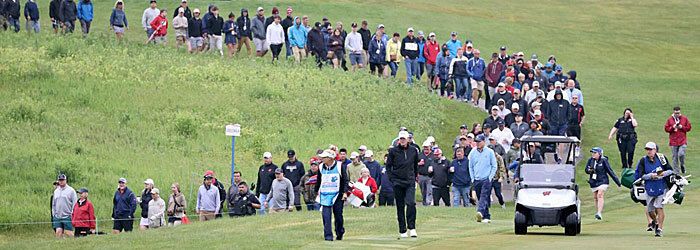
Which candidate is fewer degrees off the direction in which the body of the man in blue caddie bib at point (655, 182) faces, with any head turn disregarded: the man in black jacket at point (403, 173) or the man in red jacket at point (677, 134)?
the man in black jacket

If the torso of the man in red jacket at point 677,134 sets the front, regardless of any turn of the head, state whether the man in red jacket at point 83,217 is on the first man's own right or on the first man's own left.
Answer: on the first man's own right

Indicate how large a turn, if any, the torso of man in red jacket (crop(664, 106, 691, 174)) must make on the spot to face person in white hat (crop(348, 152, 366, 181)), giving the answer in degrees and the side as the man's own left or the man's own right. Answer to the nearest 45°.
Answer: approximately 45° to the man's own right

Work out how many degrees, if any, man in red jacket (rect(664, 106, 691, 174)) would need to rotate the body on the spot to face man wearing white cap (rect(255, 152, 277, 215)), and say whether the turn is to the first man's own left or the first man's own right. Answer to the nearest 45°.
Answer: approximately 45° to the first man's own right

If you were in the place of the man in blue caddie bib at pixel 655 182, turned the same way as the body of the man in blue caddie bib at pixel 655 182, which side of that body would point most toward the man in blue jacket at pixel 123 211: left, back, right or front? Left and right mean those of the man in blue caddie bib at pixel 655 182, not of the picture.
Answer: right

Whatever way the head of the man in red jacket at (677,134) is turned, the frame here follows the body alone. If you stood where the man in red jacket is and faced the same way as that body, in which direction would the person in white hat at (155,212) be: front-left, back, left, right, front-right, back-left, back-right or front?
front-right

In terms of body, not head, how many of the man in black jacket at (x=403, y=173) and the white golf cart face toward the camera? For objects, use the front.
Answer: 2

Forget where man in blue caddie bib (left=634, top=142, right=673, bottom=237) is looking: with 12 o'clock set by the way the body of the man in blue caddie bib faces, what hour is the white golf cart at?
The white golf cart is roughly at 2 o'clock from the man in blue caddie bib.

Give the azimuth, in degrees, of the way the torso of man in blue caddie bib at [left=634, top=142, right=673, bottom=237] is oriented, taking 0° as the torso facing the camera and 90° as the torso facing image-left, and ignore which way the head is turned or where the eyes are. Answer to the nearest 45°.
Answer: approximately 0°
